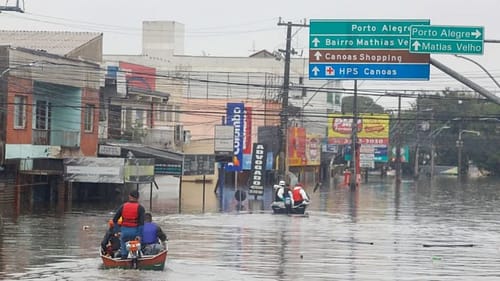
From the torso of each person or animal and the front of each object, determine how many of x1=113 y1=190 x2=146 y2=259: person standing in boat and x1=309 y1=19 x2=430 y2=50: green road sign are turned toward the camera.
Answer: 1

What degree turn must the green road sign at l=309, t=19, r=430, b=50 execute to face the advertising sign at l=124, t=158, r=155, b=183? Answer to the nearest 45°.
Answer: approximately 135° to its right

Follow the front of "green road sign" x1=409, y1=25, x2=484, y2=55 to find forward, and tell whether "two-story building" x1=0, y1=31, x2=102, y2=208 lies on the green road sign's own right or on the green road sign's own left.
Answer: on the green road sign's own right

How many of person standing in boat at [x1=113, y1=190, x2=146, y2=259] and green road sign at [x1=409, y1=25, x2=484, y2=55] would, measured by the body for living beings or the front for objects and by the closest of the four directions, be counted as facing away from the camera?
1

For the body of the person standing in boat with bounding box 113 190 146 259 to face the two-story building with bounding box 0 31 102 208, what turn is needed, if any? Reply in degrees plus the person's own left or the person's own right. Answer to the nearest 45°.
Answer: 0° — they already face it

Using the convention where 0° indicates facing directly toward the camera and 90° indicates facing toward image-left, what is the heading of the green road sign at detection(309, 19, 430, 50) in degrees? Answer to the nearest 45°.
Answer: approximately 0°

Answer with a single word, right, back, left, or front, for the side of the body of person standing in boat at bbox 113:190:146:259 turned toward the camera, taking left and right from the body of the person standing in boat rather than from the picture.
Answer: back

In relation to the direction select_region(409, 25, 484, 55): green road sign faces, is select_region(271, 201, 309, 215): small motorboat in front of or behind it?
behind

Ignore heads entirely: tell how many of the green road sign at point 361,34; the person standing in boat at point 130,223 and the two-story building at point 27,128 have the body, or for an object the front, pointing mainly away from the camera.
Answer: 1

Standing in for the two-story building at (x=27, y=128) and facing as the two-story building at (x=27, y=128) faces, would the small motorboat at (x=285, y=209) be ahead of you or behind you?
ahead

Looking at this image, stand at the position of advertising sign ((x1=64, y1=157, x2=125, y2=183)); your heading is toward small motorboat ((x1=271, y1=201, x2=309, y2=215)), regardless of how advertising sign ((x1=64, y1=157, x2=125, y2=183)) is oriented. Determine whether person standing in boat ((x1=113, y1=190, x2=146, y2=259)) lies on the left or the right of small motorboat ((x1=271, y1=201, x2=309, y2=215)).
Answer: right

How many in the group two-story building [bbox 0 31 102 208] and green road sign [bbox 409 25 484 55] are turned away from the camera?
0

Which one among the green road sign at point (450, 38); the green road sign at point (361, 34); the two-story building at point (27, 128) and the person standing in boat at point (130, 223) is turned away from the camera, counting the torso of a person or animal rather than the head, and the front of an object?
the person standing in boat

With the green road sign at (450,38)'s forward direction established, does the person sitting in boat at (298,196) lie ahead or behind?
behind

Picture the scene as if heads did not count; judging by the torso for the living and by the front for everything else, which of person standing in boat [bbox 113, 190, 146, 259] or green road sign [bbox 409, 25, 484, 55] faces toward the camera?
the green road sign

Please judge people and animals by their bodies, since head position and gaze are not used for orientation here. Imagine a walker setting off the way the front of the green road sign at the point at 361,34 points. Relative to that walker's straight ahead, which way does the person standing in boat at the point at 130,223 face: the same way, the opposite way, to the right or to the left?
the opposite way

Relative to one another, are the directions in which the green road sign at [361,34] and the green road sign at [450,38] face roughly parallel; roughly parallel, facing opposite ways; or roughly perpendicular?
roughly parallel
